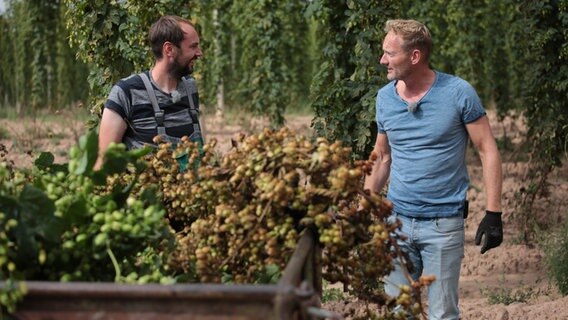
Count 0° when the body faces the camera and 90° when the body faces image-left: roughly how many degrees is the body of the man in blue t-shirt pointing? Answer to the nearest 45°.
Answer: approximately 45°
